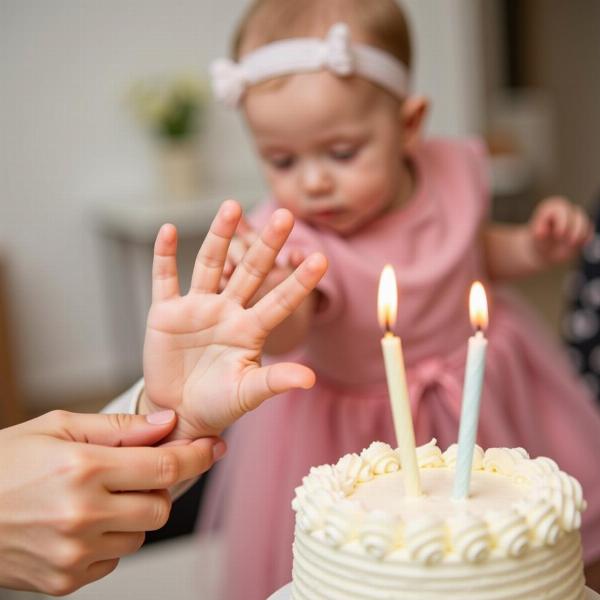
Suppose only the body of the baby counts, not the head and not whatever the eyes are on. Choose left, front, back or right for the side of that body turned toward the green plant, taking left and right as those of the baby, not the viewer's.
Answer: back

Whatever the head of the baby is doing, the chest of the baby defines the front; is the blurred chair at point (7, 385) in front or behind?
behind

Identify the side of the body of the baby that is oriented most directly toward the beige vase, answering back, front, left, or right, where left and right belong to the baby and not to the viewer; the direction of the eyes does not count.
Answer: back

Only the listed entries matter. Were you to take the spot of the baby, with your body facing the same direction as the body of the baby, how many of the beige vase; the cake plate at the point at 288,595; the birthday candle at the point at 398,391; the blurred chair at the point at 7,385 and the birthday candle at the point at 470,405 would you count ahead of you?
3

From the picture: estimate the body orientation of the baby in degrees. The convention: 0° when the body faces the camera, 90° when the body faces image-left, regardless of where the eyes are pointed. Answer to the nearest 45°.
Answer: approximately 0°

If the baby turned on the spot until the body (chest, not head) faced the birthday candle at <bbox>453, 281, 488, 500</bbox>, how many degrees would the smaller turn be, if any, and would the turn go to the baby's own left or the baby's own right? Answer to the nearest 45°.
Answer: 0° — they already face it

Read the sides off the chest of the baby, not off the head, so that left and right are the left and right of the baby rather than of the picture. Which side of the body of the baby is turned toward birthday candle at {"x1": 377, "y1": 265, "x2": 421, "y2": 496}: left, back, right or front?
front

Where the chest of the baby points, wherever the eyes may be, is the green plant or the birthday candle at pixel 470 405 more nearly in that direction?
the birthday candle

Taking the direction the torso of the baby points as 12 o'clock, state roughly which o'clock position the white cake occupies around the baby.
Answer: The white cake is roughly at 12 o'clock from the baby.

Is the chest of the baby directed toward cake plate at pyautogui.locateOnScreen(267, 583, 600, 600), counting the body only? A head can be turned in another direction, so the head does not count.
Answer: yes
